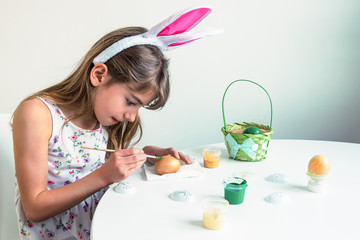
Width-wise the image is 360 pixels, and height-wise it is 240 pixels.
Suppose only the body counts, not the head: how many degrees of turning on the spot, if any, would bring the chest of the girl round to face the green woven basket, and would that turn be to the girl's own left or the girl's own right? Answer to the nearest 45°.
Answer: approximately 45° to the girl's own left

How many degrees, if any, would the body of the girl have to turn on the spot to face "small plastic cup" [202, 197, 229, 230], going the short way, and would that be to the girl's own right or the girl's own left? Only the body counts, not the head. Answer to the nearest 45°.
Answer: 0° — they already face it

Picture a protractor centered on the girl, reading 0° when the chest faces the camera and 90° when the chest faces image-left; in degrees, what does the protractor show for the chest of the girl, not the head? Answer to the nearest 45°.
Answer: approximately 315°

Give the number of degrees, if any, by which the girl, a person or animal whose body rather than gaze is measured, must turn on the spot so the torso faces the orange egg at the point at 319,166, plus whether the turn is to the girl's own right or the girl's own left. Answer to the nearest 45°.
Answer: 0° — they already face it
